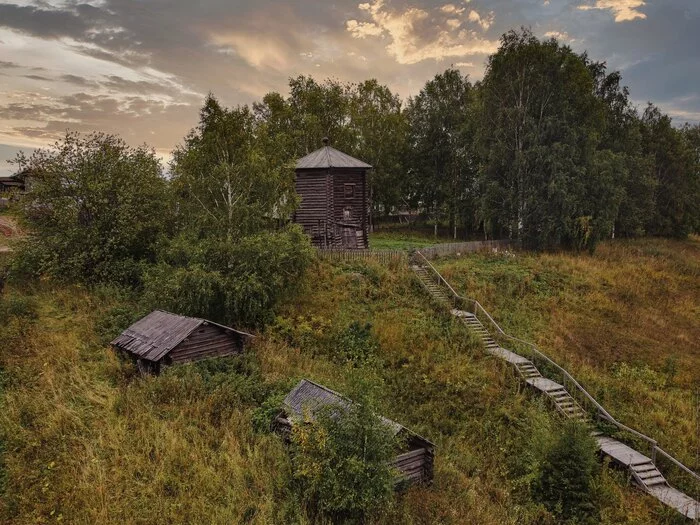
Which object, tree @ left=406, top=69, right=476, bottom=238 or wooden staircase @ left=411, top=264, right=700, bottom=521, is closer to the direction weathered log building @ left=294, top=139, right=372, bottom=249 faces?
the wooden staircase

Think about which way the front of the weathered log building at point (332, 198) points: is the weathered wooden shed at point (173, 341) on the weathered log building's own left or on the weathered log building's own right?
on the weathered log building's own right

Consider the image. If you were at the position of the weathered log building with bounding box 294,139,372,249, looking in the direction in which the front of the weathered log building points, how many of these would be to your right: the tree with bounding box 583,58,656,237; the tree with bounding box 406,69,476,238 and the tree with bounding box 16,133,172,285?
1

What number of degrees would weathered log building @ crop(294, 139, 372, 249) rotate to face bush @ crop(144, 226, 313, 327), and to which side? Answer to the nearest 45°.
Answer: approximately 45° to its right

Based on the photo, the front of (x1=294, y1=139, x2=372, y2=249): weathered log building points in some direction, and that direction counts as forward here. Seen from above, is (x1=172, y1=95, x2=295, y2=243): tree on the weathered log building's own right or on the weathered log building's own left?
on the weathered log building's own right

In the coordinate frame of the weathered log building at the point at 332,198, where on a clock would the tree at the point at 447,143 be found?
The tree is roughly at 9 o'clock from the weathered log building.

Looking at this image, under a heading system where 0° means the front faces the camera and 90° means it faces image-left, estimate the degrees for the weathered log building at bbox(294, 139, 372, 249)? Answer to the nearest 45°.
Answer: approximately 315°

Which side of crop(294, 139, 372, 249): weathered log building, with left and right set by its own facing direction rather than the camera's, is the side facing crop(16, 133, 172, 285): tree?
right

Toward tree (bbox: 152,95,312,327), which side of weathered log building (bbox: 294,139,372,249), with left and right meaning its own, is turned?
right

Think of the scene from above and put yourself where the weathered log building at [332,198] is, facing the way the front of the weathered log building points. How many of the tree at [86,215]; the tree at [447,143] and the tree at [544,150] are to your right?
1

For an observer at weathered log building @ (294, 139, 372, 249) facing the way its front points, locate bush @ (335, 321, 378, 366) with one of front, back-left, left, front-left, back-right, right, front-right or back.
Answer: front-right
